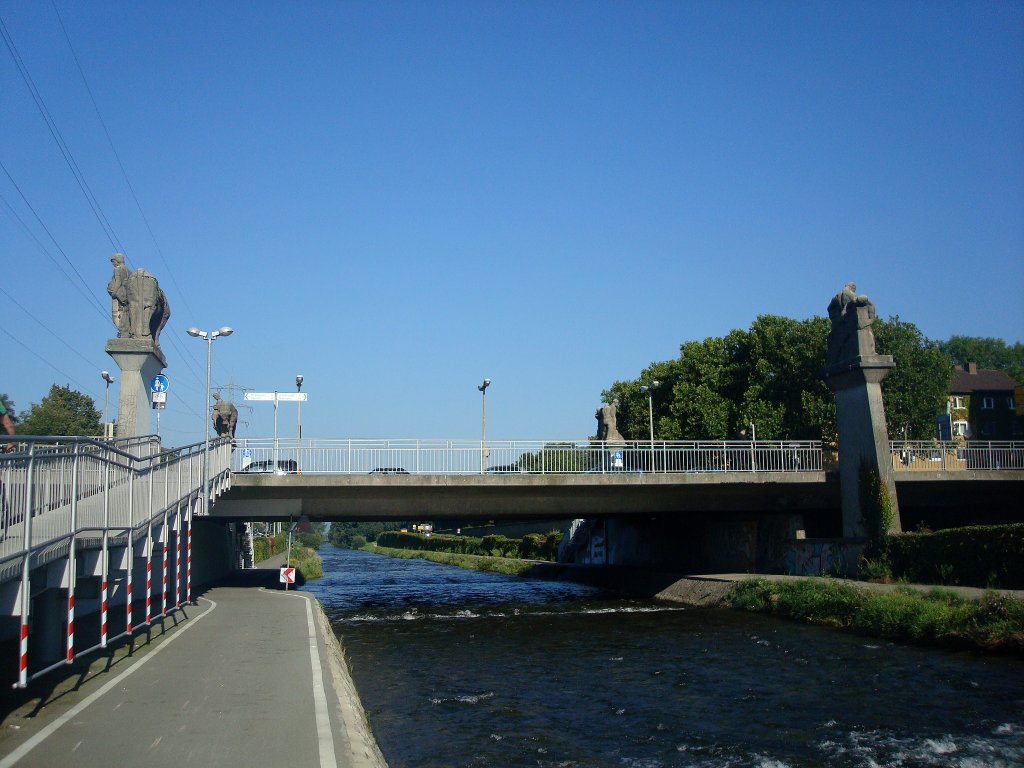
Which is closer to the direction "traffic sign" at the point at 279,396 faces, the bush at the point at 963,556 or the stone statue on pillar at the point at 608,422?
the bush

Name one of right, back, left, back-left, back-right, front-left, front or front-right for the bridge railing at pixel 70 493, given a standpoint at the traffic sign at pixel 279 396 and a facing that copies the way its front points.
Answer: front

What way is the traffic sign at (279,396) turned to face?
toward the camera

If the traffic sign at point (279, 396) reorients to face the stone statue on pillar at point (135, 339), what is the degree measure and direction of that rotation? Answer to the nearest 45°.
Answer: approximately 45° to its right

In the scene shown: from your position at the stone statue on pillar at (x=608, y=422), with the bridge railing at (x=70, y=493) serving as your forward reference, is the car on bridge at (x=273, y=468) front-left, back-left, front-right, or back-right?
front-right

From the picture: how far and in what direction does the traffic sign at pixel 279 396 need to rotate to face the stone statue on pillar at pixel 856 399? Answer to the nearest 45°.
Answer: approximately 90° to its left

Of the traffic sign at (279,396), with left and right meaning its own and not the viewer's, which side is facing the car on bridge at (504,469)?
left

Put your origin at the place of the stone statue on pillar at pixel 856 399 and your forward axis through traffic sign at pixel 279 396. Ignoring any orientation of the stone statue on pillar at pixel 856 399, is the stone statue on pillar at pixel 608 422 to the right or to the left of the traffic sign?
right

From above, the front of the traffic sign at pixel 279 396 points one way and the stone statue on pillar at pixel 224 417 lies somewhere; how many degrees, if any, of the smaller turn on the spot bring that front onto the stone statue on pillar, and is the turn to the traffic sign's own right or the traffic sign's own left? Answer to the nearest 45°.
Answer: approximately 135° to the traffic sign's own right

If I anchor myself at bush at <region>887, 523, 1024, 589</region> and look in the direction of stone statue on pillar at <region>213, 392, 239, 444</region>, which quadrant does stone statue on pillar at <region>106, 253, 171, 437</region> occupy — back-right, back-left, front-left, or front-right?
front-left

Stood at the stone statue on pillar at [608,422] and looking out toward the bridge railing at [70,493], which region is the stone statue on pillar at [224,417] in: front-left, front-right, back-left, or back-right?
front-right

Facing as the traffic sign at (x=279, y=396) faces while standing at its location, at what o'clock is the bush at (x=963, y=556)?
The bush is roughly at 10 o'clock from the traffic sign.
